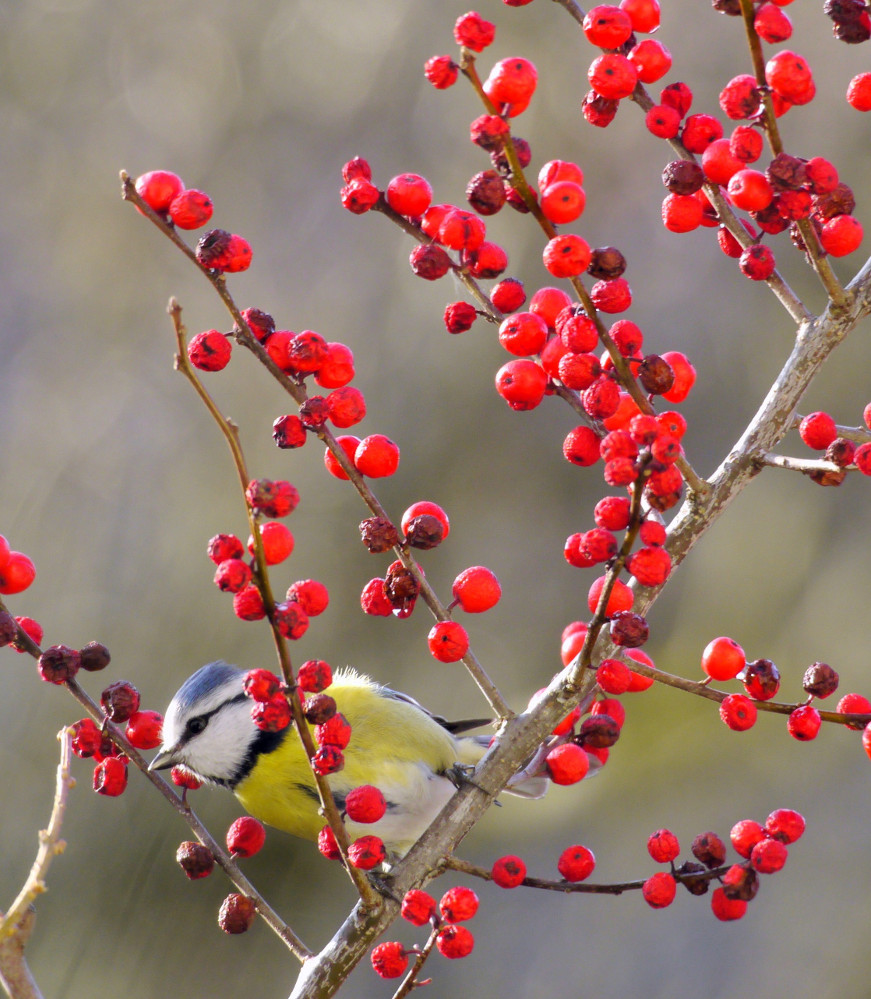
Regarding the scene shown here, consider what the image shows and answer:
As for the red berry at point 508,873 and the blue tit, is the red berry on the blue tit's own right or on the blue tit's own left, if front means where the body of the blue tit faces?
on the blue tit's own left

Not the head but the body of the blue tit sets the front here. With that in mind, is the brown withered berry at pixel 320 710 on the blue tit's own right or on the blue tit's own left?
on the blue tit's own left

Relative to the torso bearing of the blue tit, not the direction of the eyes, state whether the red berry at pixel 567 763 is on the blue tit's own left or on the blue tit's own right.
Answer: on the blue tit's own left

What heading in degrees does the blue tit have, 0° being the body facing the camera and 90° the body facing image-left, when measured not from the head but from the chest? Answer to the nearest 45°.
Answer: approximately 90°

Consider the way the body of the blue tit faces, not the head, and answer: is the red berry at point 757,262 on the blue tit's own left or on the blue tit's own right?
on the blue tit's own left

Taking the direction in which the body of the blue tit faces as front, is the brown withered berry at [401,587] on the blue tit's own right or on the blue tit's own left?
on the blue tit's own left

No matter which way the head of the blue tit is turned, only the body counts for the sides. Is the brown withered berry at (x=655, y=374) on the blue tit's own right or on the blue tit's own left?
on the blue tit's own left

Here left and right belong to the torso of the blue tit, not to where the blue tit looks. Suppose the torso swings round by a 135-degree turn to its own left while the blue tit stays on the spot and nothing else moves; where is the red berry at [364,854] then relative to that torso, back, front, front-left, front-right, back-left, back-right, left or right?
front-right
